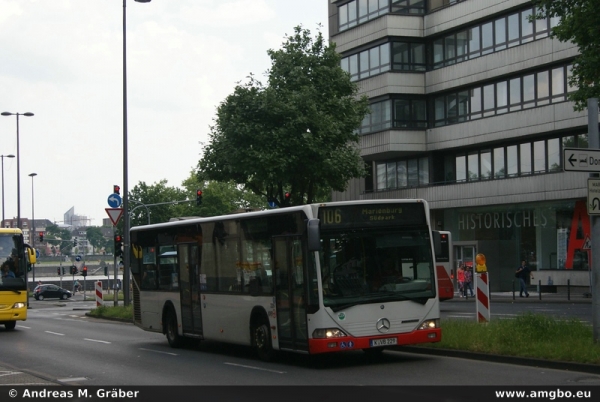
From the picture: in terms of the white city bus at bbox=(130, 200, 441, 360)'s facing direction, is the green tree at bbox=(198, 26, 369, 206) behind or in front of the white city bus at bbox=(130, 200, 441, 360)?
behind

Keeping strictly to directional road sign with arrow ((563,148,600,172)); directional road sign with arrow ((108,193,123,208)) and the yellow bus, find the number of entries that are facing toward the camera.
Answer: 3

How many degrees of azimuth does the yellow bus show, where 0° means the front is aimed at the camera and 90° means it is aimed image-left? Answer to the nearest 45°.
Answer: approximately 0°

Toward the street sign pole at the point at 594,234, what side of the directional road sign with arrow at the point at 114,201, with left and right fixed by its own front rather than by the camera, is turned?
front

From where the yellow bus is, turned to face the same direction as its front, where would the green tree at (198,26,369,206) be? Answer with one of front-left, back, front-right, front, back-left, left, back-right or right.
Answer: back-left

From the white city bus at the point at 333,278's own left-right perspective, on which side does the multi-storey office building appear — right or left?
on its left

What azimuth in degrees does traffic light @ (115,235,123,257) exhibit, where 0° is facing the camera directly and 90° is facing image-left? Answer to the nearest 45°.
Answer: approximately 0°

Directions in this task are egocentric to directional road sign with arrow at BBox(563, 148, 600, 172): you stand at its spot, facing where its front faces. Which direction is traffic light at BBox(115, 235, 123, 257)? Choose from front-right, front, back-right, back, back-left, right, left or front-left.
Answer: back-right

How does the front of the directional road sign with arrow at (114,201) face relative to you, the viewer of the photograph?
facing the viewer

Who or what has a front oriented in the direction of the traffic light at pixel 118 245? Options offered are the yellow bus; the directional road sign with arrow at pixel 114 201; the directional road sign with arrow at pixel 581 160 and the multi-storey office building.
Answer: the multi-storey office building

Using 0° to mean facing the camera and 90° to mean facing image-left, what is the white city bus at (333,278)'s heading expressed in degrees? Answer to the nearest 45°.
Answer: approximately 315°

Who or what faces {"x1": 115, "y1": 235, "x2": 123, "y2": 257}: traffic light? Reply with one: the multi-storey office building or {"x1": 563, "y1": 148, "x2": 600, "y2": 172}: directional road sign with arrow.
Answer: the multi-storey office building

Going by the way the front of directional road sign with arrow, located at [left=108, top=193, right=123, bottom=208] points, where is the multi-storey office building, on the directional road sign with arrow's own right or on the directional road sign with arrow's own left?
on the directional road sign with arrow's own left

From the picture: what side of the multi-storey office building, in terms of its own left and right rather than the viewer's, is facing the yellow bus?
front
